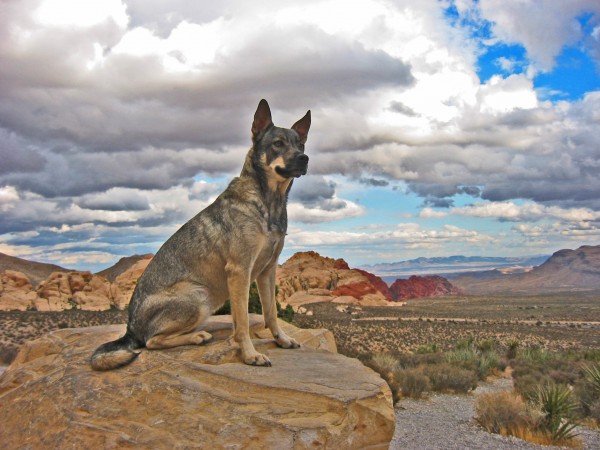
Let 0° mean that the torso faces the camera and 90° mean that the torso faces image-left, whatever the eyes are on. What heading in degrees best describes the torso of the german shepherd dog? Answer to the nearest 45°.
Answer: approximately 315°

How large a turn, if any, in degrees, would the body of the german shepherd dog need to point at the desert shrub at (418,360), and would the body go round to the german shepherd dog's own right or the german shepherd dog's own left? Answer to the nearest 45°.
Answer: approximately 90° to the german shepherd dog's own left

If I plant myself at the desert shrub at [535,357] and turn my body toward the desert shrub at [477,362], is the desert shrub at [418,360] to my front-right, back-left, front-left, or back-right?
front-right

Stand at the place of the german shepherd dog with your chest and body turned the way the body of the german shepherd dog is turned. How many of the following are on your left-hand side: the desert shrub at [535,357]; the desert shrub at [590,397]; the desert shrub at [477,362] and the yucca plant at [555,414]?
4

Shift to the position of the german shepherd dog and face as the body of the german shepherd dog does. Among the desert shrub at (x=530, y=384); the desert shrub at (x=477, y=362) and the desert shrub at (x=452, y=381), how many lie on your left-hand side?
3

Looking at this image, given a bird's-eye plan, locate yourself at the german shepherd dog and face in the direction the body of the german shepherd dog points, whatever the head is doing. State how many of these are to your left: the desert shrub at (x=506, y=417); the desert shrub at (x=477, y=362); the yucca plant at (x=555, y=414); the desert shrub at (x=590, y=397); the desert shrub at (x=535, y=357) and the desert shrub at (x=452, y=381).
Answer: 6

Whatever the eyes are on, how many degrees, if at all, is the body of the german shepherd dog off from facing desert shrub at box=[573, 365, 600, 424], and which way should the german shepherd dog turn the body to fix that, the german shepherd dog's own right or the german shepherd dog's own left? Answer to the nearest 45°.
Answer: approximately 90° to the german shepherd dog's own left

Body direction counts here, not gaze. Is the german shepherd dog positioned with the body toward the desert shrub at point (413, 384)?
no

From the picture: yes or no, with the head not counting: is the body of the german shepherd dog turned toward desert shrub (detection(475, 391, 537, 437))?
no

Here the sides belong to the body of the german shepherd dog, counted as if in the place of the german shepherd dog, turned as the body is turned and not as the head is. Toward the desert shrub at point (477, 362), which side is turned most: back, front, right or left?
left

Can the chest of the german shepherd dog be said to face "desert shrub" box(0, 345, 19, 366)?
no
